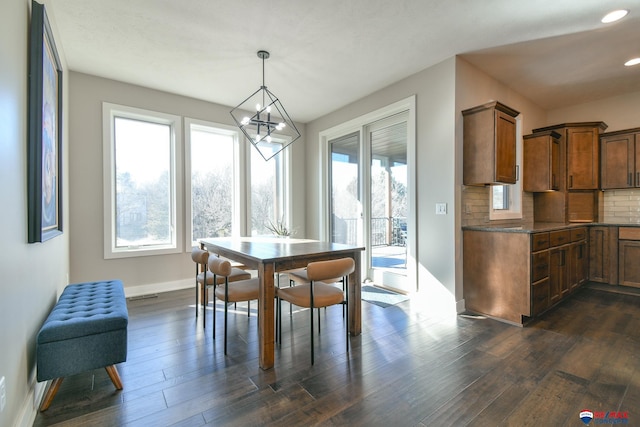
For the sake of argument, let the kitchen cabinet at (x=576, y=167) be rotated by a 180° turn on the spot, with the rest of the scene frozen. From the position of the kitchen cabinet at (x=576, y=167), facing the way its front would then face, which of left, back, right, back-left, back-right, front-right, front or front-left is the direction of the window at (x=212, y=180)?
back-left

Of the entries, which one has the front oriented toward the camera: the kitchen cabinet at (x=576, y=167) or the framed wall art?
the kitchen cabinet

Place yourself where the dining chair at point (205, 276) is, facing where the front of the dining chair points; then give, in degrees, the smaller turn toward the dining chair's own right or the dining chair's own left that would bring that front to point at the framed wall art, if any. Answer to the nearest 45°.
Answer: approximately 180°

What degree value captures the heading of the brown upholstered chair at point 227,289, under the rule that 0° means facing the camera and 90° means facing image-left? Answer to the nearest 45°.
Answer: approximately 225°

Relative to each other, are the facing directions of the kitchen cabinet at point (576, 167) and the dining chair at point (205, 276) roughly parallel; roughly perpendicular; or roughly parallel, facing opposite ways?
roughly parallel, facing opposite ways

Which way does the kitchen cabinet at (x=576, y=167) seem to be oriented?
toward the camera

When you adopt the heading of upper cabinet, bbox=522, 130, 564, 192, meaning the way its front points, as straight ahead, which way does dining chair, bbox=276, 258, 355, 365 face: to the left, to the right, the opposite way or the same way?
the opposite way

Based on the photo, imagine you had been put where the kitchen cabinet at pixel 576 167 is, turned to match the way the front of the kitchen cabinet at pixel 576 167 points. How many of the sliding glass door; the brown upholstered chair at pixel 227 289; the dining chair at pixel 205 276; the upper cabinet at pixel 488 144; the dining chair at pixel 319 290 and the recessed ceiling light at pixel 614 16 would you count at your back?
0

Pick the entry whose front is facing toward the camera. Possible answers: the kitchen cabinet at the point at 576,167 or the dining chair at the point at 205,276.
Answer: the kitchen cabinet

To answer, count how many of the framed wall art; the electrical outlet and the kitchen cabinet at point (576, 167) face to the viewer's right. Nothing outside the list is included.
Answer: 2

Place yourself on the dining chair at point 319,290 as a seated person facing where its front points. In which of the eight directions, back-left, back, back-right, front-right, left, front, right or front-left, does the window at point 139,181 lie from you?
front

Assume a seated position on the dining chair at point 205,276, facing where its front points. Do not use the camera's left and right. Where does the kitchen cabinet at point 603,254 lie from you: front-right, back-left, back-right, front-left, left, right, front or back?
front-right

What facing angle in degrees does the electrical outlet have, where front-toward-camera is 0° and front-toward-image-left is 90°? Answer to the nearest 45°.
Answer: approximately 270°

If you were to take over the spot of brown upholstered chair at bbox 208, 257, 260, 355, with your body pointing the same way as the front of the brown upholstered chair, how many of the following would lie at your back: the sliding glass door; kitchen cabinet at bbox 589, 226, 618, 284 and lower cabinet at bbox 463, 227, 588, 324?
0

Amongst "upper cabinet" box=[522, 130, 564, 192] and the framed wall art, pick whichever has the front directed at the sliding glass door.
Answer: the framed wall art

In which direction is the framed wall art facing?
to the viewer's right

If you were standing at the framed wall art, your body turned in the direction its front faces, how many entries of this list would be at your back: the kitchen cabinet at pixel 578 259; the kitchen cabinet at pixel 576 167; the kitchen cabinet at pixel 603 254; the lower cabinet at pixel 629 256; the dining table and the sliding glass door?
0
